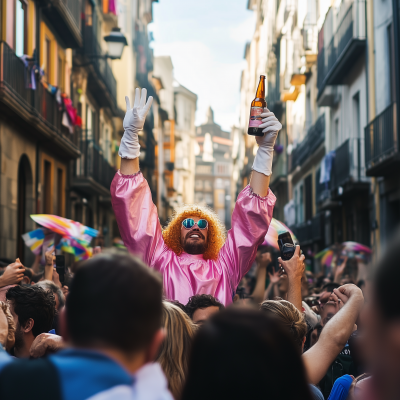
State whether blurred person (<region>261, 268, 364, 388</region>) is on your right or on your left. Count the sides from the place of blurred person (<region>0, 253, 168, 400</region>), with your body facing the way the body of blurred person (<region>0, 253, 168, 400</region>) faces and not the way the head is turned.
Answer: on your right

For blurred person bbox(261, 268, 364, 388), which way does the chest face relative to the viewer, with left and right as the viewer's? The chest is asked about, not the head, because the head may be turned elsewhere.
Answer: facing away from the viewer

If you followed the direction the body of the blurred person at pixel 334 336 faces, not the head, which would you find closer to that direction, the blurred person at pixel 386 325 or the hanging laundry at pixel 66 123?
the hanging laundry

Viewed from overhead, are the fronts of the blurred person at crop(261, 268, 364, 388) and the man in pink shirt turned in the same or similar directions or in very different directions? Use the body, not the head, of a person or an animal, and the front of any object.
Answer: very different directions

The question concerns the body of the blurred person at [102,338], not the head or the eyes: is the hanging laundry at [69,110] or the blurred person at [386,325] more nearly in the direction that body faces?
the hanging laundry

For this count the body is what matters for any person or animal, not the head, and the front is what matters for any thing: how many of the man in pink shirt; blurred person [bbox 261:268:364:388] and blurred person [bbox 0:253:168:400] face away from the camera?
2

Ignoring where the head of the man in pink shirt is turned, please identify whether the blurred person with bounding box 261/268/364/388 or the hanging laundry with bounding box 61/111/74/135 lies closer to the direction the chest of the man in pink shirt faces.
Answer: the blurred person

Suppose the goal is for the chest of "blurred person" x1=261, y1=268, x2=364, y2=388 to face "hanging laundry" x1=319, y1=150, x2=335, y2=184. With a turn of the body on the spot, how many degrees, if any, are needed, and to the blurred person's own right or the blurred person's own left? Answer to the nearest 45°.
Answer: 0° — they already face it

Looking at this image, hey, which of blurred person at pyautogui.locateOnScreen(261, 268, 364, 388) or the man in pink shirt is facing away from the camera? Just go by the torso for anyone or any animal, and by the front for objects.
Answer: the blurred person

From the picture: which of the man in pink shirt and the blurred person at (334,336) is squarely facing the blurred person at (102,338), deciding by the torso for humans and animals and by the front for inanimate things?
the man in pink shirt

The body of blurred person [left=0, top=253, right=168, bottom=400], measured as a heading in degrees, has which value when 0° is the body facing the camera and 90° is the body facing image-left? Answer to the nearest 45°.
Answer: approximately 180°

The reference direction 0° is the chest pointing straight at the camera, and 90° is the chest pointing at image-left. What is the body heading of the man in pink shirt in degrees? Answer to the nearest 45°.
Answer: approximately 0°

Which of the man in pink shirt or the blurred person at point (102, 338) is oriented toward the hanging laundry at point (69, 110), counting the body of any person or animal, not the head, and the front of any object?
the blurred person

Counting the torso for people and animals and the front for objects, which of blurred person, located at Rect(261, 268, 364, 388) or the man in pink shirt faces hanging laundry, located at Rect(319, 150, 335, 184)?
the blurred person
